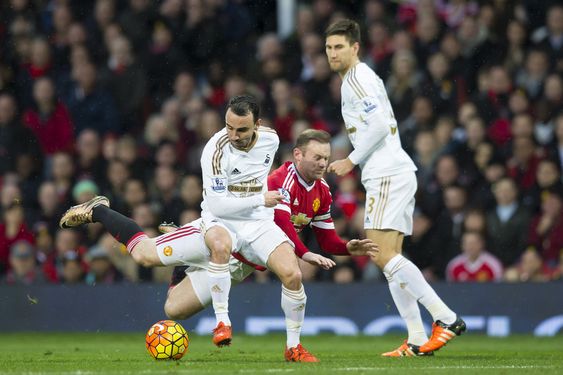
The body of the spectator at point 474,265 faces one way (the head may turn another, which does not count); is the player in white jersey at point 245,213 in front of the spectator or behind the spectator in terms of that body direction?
in front

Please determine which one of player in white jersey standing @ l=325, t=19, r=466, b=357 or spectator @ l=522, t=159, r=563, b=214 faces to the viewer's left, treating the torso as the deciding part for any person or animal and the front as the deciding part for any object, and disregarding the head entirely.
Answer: the player in white jersey standing

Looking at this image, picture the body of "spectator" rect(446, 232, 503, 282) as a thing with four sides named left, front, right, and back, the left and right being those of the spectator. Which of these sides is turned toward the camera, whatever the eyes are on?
front

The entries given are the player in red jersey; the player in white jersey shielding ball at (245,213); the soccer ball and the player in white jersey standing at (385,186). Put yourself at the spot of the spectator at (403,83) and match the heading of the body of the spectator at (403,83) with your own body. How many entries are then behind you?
0

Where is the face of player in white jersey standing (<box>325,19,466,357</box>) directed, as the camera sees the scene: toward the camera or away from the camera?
toward the camera

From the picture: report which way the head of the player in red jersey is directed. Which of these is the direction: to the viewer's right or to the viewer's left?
to the viewer's right

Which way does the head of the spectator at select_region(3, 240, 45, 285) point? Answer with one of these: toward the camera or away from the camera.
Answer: toward the camera

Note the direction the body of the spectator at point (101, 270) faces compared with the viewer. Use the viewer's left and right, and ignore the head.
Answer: facing the viewer

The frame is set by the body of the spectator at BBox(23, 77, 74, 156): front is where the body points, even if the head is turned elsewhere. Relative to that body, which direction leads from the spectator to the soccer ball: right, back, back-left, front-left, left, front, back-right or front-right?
front

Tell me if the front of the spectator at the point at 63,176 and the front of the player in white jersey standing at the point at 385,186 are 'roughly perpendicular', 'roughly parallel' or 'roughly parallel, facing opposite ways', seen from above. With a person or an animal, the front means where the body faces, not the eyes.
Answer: roughly perpendicular

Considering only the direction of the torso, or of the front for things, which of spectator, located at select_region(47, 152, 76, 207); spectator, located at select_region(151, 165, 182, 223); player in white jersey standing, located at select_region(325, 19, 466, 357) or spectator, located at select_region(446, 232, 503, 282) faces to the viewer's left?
the player in white jersey standing

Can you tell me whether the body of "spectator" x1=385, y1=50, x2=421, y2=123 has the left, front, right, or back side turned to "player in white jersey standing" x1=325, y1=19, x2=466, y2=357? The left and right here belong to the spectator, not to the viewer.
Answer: front

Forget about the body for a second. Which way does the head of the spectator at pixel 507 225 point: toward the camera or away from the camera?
toward the camera

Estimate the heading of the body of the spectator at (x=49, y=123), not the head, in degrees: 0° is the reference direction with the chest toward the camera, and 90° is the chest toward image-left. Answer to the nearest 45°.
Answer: approximately 0°

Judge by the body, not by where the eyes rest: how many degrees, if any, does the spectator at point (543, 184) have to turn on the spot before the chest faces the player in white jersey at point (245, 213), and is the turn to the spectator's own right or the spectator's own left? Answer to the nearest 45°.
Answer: approximately 45° to the spectator's own right

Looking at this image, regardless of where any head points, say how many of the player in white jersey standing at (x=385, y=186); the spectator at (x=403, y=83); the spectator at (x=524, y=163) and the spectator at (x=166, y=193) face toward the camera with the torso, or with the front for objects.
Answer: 3

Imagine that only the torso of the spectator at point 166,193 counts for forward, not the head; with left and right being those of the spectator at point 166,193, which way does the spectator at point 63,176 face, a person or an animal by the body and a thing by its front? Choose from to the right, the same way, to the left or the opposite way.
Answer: the same way

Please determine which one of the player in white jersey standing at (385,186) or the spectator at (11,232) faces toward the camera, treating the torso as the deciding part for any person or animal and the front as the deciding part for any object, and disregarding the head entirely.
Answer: the spectator

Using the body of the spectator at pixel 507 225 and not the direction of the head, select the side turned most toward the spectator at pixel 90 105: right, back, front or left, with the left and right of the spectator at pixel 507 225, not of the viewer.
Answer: right

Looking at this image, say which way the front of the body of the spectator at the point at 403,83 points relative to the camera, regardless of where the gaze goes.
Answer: toward the camera
